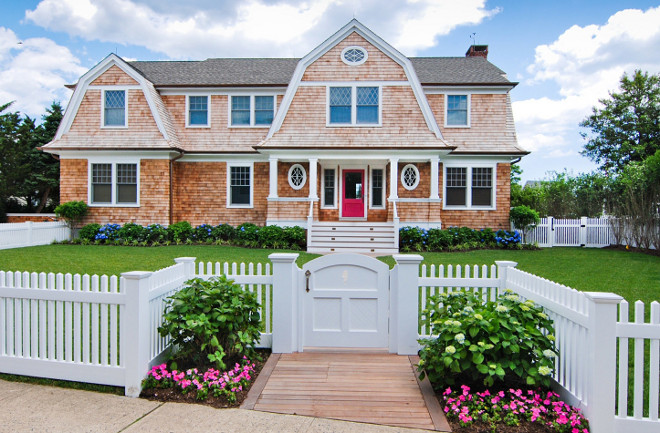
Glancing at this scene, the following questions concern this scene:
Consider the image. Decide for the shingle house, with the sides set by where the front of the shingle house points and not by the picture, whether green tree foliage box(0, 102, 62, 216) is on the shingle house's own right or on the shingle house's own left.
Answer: on the shingle house's own right

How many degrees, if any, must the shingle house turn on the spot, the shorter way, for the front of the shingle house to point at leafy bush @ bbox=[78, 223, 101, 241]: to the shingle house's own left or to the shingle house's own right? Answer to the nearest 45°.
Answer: approximately 90° to the shingle house's own right

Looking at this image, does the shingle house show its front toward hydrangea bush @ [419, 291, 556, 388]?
yes

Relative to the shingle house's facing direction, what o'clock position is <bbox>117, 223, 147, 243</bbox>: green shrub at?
The green shrub is roughly at 3 o'clock from the shingle house.

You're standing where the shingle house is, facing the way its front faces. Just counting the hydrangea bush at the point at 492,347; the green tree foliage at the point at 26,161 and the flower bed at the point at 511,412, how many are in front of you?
2

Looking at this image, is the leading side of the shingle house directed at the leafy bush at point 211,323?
yes

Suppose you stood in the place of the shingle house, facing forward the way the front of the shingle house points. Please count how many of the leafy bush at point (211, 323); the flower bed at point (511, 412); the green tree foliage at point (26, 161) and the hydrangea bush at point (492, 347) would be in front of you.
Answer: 3

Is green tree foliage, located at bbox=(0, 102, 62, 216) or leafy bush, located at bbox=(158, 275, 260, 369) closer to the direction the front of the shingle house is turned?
the leafy bush

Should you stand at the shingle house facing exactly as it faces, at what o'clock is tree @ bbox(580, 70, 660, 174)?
The tree is roughly at 8 o'clock from the shingle house.

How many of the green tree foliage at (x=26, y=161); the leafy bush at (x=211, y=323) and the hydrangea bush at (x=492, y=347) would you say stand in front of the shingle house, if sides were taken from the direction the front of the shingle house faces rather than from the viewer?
2

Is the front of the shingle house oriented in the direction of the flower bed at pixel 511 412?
yes

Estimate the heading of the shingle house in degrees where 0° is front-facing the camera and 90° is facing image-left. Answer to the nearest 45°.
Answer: approximately 0°

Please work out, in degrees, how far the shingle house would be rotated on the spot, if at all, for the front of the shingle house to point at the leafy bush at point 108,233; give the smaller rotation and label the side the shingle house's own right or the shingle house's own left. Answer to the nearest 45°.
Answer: approximately 90° to the shingle house's own right
